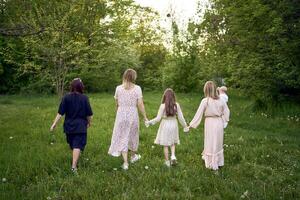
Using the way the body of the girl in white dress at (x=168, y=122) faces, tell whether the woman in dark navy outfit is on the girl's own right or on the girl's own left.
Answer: on the girl's own left

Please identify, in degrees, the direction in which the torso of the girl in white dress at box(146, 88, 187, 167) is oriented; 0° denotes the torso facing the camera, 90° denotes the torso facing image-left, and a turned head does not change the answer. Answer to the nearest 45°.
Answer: approximately 180°

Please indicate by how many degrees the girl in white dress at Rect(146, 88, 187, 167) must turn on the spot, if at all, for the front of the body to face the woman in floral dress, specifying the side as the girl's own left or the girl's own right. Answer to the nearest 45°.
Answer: approximately 90° to the girl's own left

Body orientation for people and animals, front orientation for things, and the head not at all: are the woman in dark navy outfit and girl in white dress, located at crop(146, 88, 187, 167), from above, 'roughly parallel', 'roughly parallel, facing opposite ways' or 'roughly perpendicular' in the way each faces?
roughly parallel

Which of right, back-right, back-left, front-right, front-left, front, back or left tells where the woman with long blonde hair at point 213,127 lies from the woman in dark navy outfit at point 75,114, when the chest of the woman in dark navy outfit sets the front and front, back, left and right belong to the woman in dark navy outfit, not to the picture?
right

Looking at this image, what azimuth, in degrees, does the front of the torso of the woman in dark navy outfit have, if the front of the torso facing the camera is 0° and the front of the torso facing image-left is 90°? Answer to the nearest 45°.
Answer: approximately 180°

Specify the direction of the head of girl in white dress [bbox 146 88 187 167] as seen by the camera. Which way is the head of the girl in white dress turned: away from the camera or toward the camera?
away from the camera

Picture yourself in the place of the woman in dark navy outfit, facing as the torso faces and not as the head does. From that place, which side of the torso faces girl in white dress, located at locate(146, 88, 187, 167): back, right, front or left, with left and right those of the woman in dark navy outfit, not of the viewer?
right

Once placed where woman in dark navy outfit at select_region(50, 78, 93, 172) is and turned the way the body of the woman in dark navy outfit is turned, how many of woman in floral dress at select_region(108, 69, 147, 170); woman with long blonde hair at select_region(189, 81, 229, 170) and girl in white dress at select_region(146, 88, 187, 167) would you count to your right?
3

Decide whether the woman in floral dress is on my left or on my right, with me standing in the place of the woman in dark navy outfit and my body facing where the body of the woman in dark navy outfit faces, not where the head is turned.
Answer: on my right

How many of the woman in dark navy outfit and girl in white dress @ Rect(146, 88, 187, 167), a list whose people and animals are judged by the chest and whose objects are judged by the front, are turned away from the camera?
2
